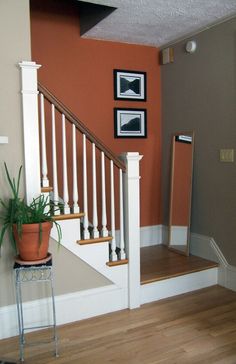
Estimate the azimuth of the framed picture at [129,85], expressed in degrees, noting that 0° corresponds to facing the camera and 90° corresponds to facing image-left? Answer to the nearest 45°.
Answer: approximately 0°

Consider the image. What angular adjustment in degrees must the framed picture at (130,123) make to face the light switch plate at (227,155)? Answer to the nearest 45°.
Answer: approximately 45° to its left

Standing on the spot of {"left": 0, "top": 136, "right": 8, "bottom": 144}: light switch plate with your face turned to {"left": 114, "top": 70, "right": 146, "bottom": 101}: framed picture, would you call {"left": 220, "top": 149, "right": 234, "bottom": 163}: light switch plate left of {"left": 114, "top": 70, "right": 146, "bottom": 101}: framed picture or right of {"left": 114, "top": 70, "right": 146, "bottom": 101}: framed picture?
right

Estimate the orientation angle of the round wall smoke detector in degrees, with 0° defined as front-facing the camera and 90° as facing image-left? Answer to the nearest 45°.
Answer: approximately 45°

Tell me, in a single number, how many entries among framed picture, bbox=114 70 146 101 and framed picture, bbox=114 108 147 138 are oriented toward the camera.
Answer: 2
